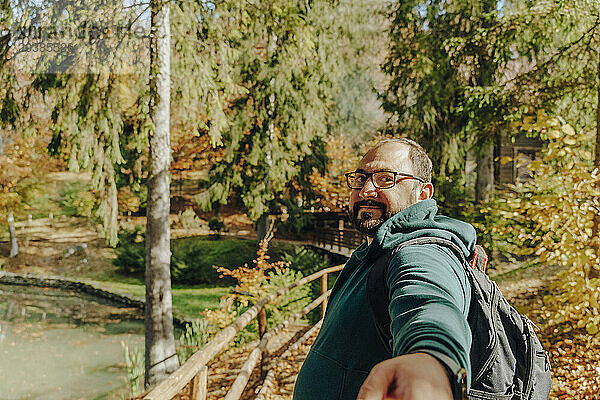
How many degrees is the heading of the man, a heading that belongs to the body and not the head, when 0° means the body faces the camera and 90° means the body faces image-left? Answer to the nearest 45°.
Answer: approximately 45°

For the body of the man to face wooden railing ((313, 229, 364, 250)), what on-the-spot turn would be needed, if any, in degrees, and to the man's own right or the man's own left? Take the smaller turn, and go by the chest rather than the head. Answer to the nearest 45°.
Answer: approximately 135° to the man's own right

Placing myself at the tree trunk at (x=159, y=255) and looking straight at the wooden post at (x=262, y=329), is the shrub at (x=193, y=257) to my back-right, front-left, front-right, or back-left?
back-left

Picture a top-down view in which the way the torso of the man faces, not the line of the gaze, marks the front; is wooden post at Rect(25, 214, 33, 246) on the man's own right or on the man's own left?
on the man's own right
